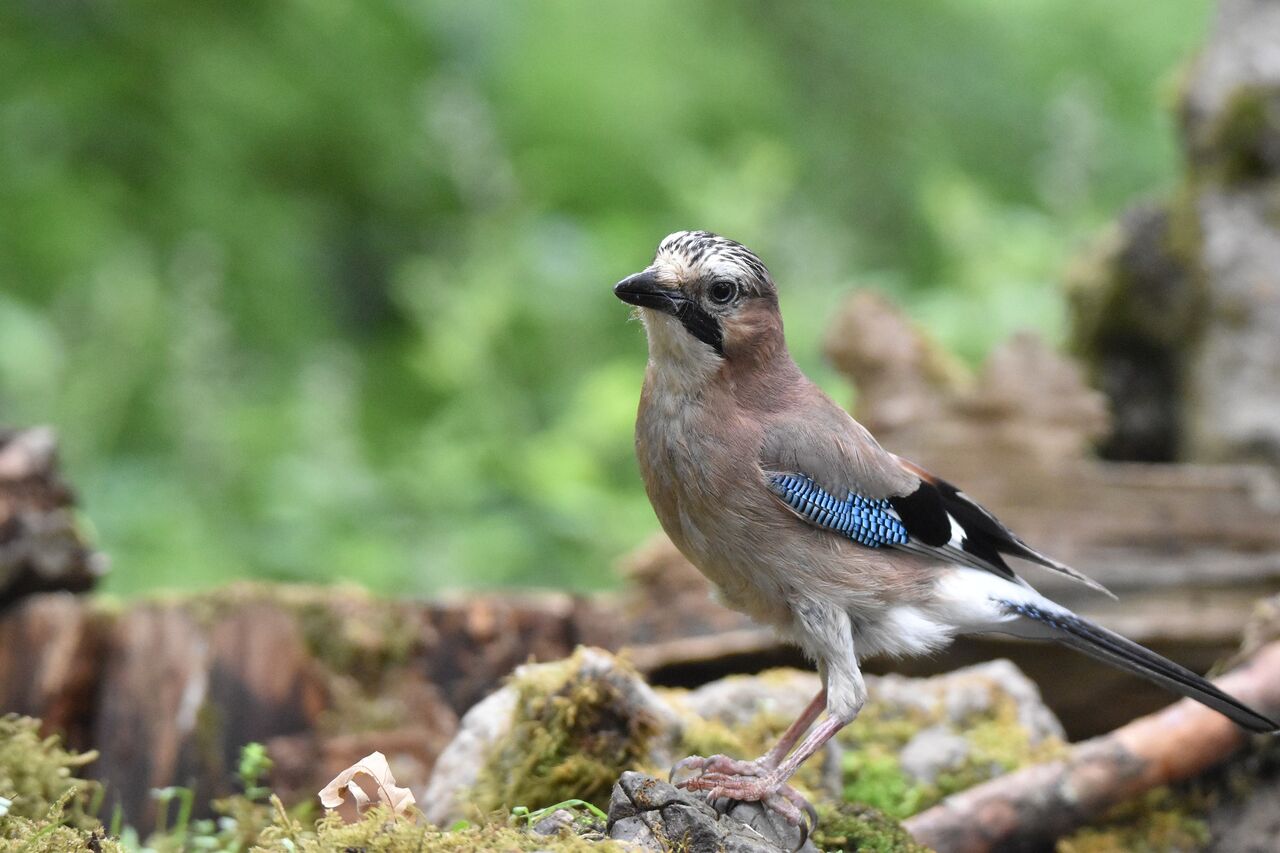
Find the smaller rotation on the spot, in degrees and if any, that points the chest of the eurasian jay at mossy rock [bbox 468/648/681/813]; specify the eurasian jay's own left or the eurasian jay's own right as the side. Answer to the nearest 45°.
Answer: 0° — it already faces it

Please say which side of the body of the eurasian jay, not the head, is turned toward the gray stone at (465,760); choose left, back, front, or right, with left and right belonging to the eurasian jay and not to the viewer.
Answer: front

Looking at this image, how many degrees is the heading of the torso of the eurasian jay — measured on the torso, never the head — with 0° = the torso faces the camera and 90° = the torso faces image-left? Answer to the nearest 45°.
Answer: approximately 90°

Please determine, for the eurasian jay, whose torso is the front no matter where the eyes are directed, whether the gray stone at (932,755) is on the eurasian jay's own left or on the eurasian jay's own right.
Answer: on the eurasian jay's own right

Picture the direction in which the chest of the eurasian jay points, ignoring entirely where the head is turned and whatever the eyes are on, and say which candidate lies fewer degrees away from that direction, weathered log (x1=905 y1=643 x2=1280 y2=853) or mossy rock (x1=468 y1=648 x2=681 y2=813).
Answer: the mossy rock
